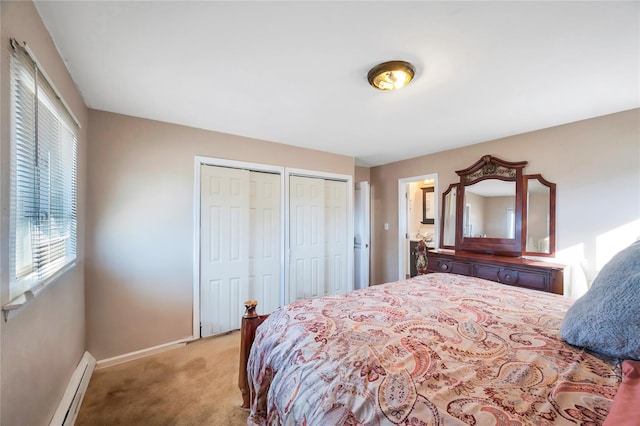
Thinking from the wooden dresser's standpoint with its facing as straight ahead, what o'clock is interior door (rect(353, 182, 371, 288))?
The interior door is roughly at 2 o'clock from the wooden dresser.

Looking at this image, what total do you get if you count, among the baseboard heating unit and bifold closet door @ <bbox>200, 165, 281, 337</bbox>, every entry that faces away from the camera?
0

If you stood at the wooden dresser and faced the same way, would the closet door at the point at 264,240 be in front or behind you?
in front

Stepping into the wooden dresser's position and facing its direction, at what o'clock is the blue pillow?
The blue pillow is roughly at 10 o'clock from the wooden dresser.

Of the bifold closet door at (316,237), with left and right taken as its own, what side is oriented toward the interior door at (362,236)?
left

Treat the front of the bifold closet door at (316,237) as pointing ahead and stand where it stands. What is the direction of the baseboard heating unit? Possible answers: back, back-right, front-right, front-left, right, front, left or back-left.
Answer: right

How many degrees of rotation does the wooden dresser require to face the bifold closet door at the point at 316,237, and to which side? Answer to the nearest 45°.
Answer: approximately 45° to its right

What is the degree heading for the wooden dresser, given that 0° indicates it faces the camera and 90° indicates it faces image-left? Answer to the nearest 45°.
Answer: approximately 45°

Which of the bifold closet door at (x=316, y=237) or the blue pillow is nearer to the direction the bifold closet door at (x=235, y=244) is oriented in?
the blue pillow

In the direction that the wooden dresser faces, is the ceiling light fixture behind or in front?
in front

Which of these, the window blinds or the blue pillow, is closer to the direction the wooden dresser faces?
the window blinds

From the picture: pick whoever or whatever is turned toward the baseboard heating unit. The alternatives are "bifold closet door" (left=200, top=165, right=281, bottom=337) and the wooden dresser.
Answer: the wooden dresser

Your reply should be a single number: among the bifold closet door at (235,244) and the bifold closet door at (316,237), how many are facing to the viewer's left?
0

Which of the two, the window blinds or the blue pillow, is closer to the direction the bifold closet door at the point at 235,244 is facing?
the blue pillow

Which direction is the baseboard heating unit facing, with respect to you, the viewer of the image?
facing the viewer and to the right of the viewer
